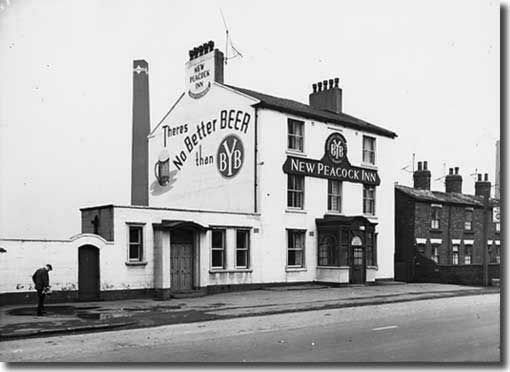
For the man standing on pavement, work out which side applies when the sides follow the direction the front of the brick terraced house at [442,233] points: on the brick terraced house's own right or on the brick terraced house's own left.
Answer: on the brick terraced house's own right
